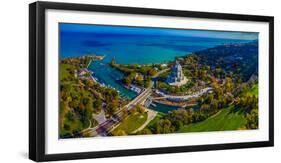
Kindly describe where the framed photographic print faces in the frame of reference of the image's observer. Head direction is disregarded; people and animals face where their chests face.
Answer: facing the viewer and to the right of the viewer
